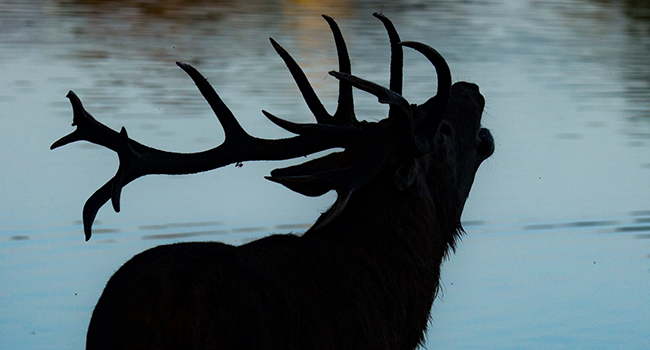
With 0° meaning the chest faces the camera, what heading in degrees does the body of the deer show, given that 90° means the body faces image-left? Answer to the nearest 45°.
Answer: approximately 270°
